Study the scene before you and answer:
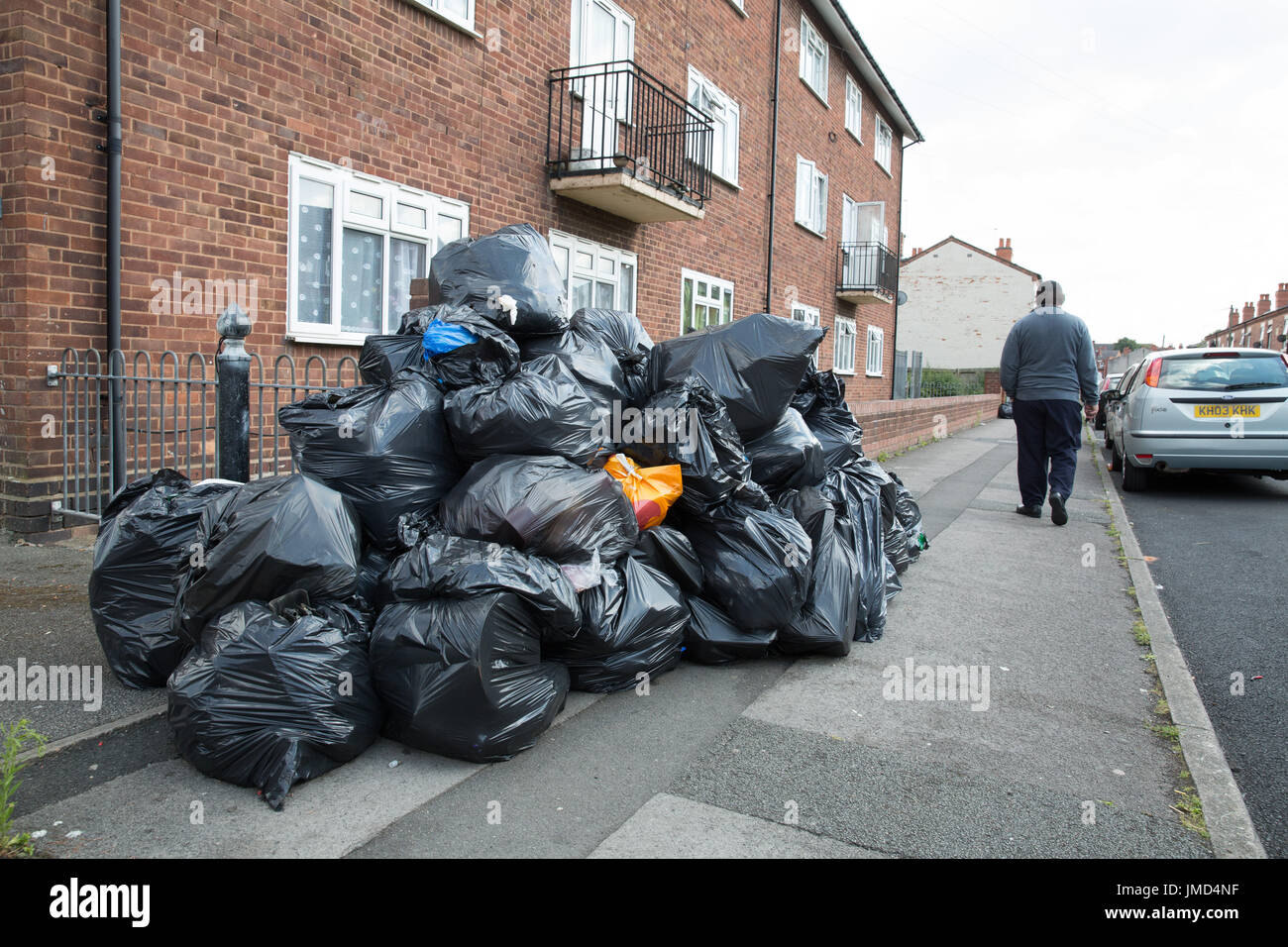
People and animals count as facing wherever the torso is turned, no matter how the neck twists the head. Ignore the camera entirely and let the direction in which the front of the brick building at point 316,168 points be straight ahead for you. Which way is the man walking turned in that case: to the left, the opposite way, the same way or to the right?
to the left

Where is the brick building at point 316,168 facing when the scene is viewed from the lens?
facing the viewer and to the right of the viewer

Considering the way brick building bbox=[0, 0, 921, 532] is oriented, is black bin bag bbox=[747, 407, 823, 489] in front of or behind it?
in front

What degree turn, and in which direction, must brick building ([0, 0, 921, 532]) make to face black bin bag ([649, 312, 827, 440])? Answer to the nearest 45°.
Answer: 0° — it already faces it

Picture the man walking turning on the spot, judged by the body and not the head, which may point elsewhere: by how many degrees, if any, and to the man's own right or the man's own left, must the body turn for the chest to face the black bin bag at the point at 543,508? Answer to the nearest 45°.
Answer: approximately 180°

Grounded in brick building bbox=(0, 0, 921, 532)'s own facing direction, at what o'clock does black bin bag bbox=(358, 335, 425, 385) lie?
The black bin bag is roughly at 1 o'clock from the brick building.

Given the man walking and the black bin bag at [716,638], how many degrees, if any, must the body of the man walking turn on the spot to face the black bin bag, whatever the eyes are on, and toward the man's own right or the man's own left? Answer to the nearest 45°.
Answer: approximately 180°

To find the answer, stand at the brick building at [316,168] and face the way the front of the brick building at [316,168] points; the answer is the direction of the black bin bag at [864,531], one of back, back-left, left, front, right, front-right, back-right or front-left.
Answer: front

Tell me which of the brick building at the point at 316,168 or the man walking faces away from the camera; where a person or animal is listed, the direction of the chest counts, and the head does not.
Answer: the man walking

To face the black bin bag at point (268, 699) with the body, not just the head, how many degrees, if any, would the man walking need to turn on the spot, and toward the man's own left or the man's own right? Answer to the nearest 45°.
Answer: approximately 180°

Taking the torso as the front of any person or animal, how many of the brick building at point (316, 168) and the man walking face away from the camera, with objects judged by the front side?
1

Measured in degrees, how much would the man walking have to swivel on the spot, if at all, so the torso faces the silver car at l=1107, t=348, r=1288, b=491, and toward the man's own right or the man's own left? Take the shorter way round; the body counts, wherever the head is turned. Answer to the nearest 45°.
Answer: approximately 45° to the man's own right

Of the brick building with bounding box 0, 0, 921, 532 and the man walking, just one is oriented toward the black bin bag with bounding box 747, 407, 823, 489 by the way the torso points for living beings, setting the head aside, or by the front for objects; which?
the brick building

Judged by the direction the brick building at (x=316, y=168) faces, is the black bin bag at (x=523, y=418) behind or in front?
in front

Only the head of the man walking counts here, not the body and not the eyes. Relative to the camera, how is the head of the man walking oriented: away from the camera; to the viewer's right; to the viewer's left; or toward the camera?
away from the camera

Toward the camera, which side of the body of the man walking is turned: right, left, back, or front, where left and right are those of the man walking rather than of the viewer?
back
